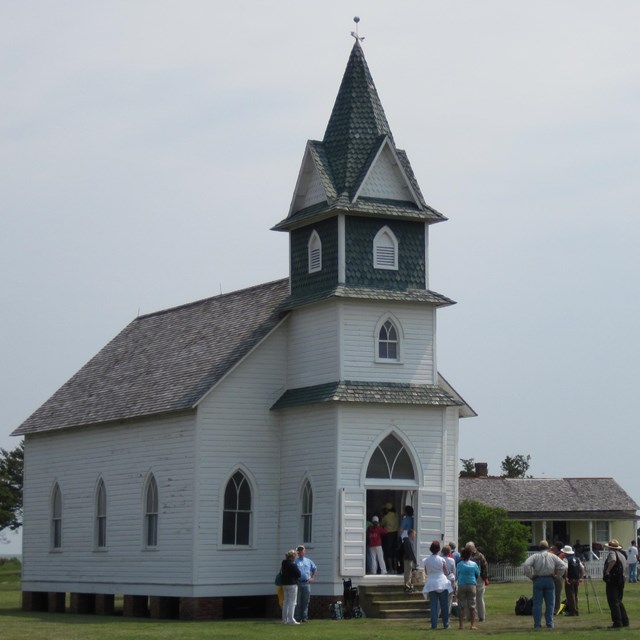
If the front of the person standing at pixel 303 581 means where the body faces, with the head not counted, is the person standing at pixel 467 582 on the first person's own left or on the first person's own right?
on the first person's own left

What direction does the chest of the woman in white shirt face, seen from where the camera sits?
away from the camera

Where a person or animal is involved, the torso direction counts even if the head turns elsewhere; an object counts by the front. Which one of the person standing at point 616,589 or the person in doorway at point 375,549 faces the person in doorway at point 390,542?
the person standing

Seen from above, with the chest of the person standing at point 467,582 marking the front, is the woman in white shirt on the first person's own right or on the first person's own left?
on the first person's own left

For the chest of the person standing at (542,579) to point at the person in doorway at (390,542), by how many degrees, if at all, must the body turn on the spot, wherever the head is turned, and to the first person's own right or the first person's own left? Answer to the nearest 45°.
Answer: approximately 45° to the first person's own left

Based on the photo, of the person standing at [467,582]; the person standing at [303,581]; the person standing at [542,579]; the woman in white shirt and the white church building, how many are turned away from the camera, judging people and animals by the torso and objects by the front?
3

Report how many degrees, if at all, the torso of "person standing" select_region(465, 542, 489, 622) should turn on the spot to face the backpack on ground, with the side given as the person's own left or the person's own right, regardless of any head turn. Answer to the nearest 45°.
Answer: approximately 135° to the person's own right

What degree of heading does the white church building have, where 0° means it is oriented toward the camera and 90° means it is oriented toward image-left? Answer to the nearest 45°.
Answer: approximately 315°

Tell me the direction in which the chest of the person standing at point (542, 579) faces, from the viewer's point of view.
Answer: away from the camera

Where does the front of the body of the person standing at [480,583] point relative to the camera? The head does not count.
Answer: away from the camera

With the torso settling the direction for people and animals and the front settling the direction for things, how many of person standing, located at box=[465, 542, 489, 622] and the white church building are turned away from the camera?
1
